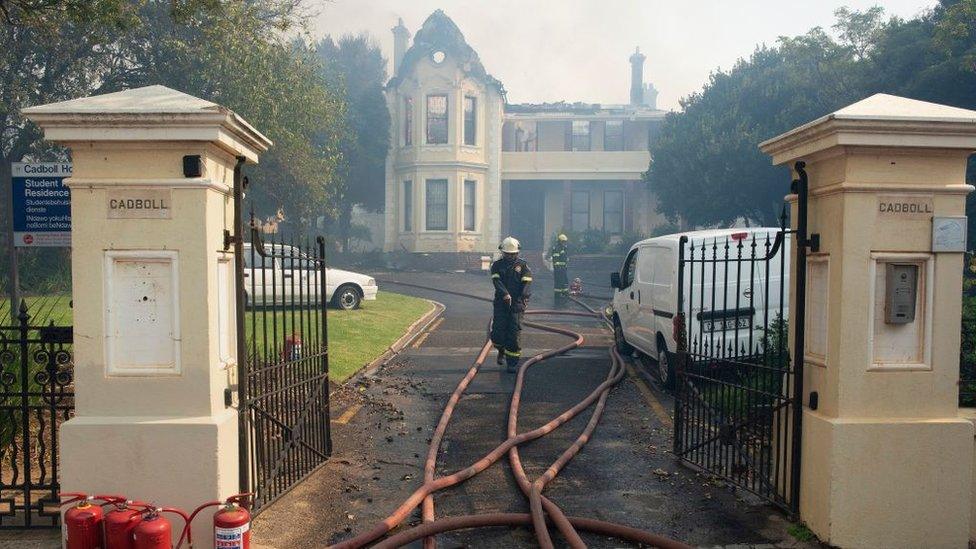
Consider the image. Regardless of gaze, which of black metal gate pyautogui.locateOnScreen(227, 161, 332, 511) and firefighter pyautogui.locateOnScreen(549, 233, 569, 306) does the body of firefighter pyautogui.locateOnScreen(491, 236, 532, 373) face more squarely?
the black metal gate

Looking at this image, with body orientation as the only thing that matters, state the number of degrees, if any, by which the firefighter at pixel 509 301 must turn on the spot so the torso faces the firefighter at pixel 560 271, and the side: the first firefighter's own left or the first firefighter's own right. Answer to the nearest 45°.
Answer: approximately 180°

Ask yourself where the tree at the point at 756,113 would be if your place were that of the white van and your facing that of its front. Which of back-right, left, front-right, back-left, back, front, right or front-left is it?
front-right

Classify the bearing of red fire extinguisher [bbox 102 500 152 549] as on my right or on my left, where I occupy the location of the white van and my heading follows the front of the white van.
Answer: on my left

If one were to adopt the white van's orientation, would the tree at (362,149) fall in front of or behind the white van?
in front

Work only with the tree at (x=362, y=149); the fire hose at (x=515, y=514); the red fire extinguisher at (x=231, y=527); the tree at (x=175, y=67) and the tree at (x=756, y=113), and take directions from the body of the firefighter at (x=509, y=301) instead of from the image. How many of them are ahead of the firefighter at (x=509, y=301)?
2

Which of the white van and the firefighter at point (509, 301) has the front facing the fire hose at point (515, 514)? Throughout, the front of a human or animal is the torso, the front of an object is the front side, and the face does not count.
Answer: the firefighter

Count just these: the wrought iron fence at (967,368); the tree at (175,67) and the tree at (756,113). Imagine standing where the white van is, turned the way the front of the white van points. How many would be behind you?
1

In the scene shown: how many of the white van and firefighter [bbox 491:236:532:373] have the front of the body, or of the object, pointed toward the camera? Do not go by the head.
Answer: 1

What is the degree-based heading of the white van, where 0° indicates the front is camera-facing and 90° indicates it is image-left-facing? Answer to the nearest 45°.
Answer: approximately 135°
